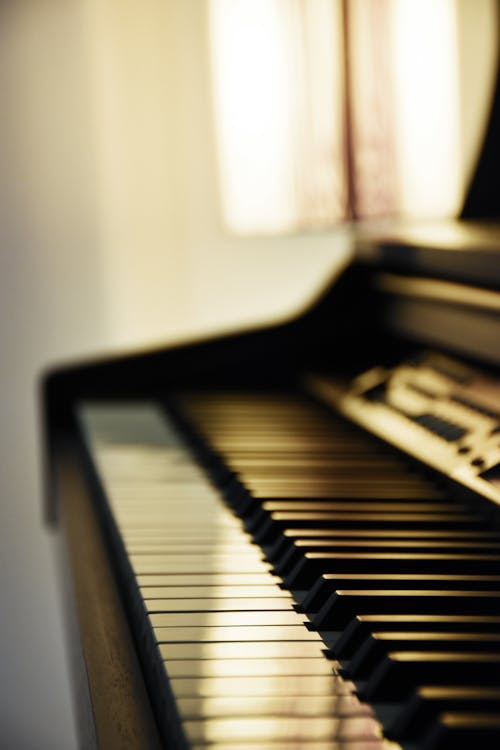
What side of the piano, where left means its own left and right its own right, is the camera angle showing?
left
